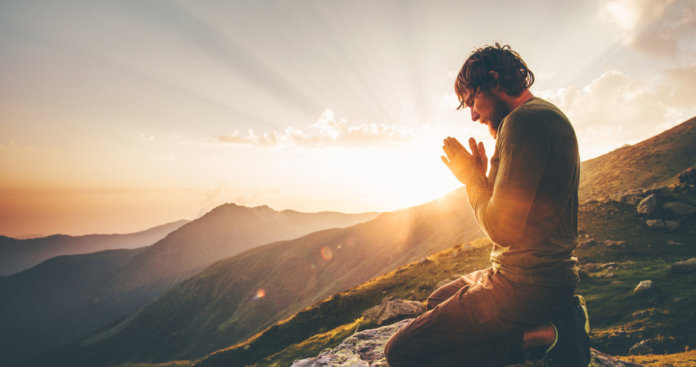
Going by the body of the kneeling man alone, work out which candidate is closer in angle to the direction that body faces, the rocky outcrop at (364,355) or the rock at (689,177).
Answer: the rocky outcrop

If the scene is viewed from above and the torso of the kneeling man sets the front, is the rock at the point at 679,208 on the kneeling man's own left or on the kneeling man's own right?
on the kneeling man's own right

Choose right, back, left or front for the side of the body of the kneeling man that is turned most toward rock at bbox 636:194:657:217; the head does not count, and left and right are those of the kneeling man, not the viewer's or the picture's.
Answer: right

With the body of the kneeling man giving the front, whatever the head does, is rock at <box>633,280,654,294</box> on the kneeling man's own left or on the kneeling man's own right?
on the kneeling man's own right

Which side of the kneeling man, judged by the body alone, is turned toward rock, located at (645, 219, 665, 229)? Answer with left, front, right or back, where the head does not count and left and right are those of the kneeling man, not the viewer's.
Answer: right

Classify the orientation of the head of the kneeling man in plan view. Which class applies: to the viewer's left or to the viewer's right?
to the viewer's left

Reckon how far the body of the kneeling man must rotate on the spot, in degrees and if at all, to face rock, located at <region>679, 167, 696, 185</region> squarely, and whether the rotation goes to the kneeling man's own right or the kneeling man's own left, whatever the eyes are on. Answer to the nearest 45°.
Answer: approximately 135° to the kneeling man's own right

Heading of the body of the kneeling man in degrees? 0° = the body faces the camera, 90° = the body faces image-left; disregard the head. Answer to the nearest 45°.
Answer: approximately 90°

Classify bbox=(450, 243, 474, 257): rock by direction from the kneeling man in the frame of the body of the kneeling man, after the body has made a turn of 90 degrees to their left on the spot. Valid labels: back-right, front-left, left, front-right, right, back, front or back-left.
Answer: back
